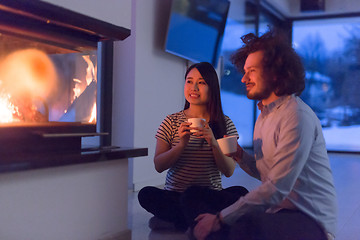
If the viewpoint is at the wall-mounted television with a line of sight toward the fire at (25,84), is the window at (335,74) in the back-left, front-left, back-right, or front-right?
back-left

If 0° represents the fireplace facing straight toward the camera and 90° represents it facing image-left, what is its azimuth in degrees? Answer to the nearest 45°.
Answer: approximately 315°

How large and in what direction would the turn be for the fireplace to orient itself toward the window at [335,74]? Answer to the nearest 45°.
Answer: approximately 90° to its left

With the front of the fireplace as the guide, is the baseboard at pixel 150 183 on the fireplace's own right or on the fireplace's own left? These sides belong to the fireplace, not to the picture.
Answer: on the fireplace's own left
